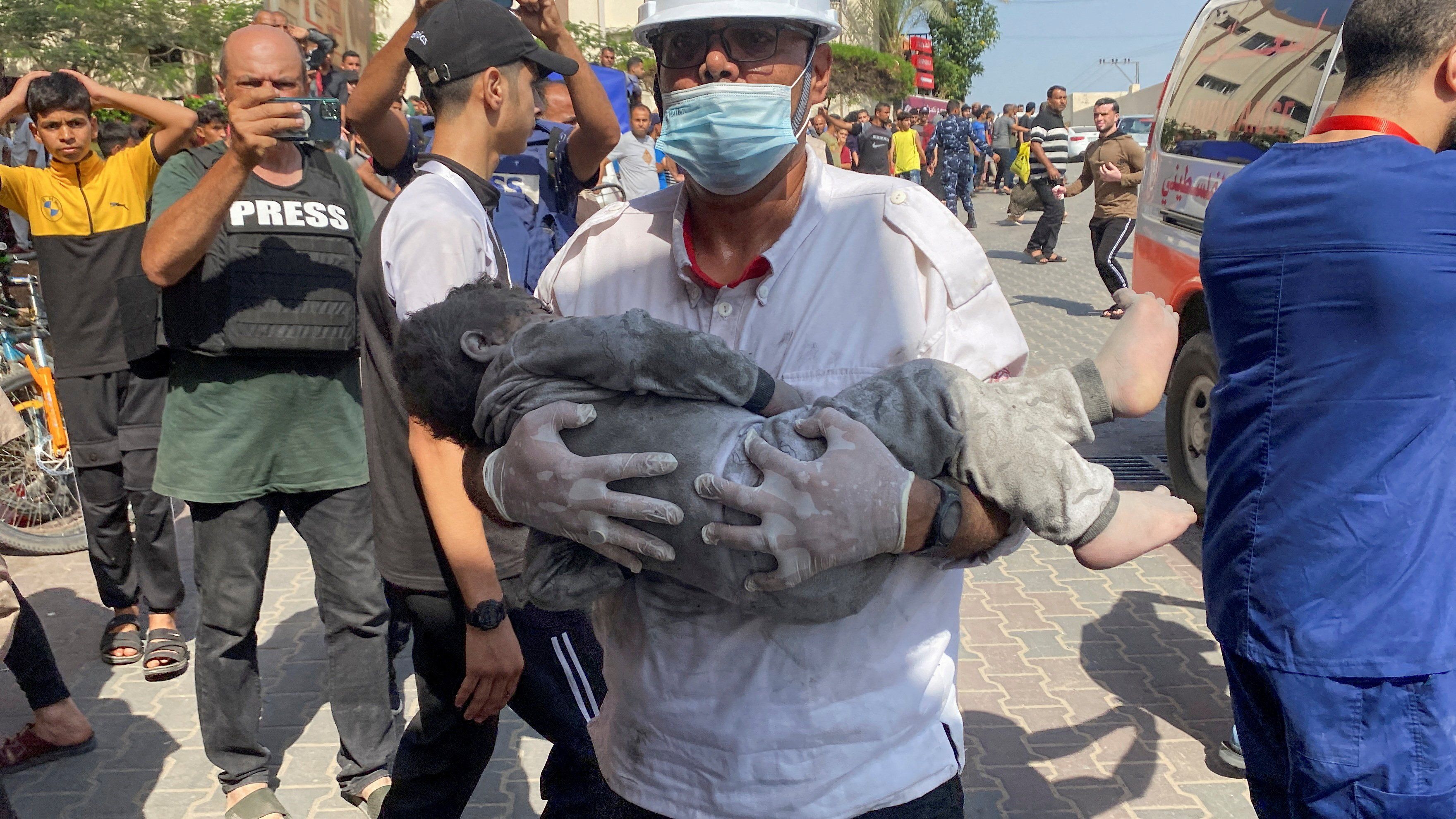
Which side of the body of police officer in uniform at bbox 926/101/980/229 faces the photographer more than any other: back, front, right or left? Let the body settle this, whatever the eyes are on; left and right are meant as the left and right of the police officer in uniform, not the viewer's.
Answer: back

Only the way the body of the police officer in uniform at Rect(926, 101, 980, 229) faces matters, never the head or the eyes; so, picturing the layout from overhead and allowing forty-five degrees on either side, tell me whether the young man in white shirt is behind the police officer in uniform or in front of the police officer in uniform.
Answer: behind
